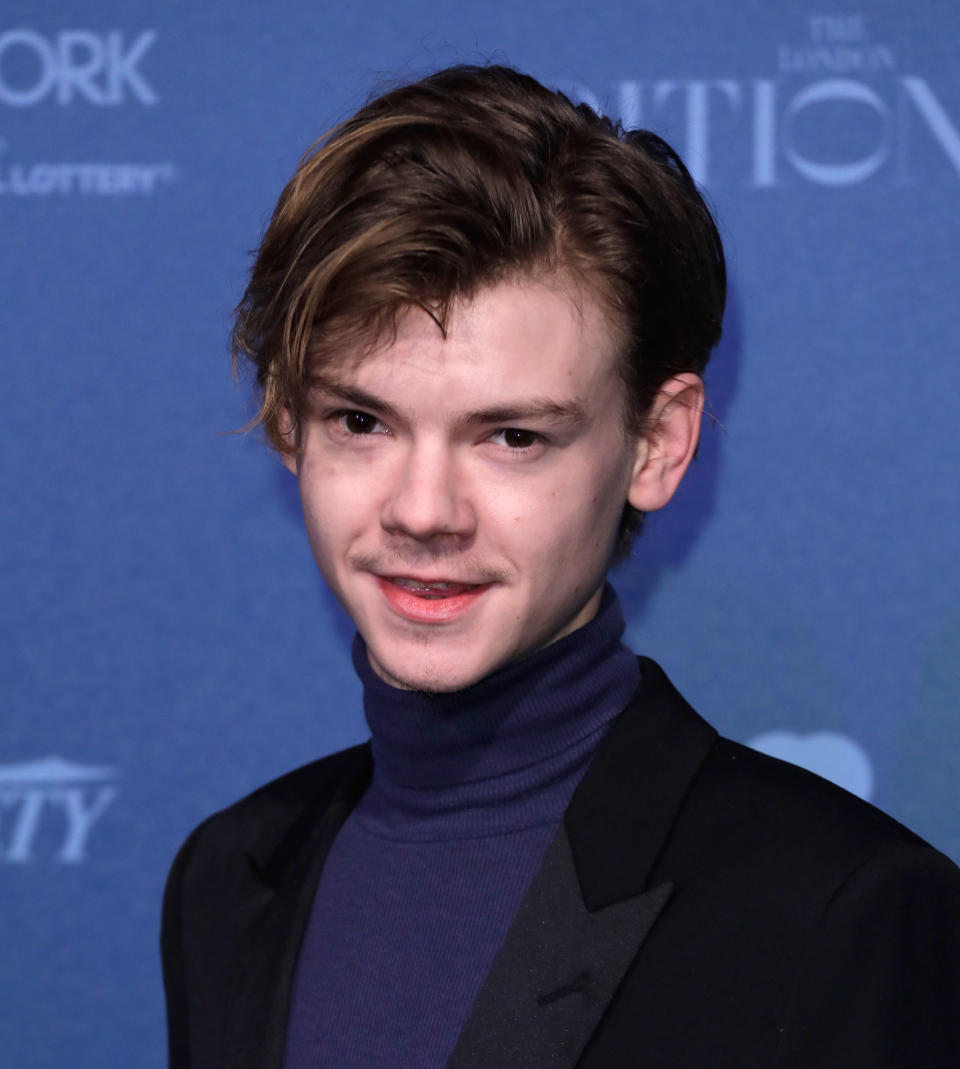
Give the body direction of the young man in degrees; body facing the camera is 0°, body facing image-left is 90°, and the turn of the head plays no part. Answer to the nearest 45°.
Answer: approximately 45°
